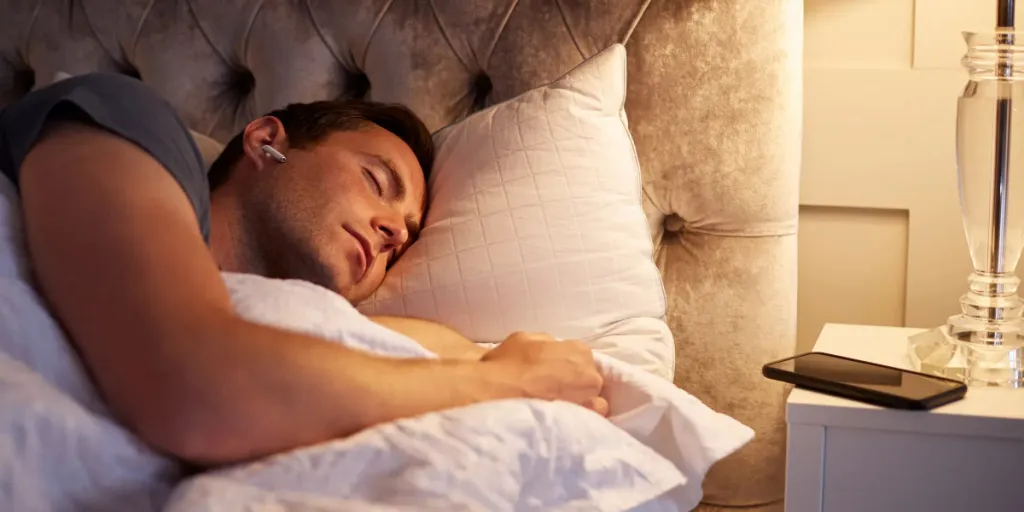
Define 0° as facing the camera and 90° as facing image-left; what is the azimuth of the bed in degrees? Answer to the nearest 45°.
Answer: approximately 0°
